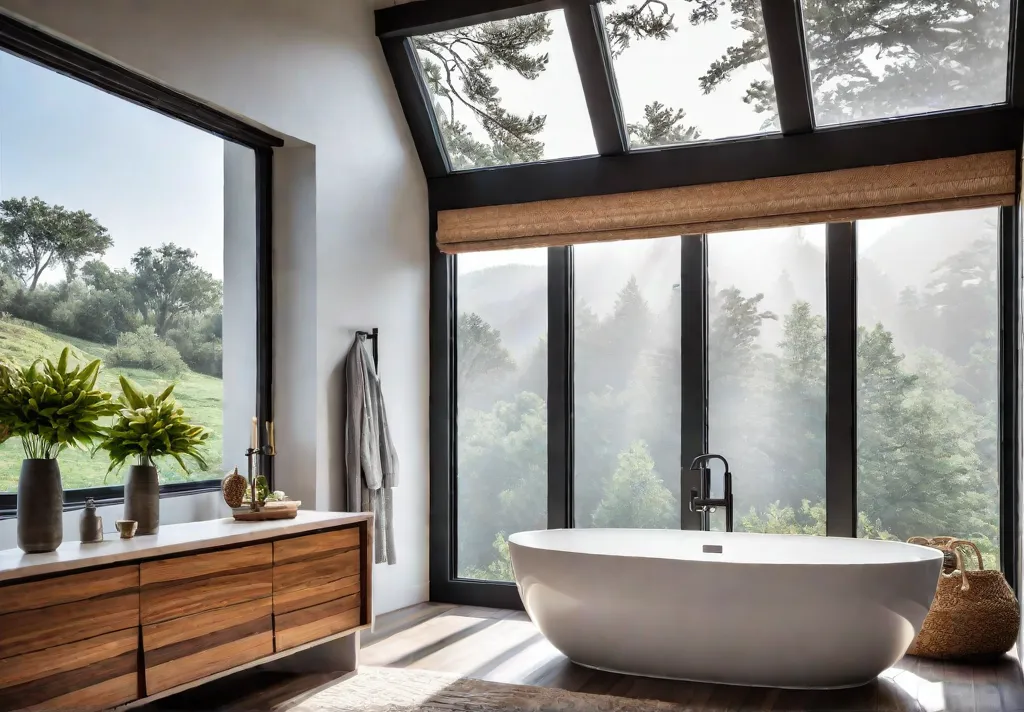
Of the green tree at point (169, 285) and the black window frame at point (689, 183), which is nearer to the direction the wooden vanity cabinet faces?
the black window frame

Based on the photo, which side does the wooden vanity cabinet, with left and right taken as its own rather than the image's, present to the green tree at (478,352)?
left

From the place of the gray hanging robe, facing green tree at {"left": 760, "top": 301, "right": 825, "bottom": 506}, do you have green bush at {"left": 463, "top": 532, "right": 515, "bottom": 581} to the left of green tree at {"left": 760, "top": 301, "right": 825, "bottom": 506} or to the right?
left

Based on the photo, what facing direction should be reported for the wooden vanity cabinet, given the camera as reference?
facing the viewer and to the right of the viewer

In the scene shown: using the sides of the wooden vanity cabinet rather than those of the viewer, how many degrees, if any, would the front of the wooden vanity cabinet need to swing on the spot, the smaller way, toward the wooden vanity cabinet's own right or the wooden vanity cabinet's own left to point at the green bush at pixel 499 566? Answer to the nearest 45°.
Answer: approximately 90° to the wooden vanity cabinet's own left

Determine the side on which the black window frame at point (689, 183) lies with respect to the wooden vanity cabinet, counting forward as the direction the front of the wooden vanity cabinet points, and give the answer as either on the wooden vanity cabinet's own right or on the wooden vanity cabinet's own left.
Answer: on the wooden vanity cabinet's own left

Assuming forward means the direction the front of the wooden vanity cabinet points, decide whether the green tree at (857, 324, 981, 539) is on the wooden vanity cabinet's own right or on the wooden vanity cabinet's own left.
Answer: on the wooden vanity cabinet's own left

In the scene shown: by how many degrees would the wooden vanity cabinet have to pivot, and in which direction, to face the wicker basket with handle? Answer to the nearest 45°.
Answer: approximately 45° to its left
